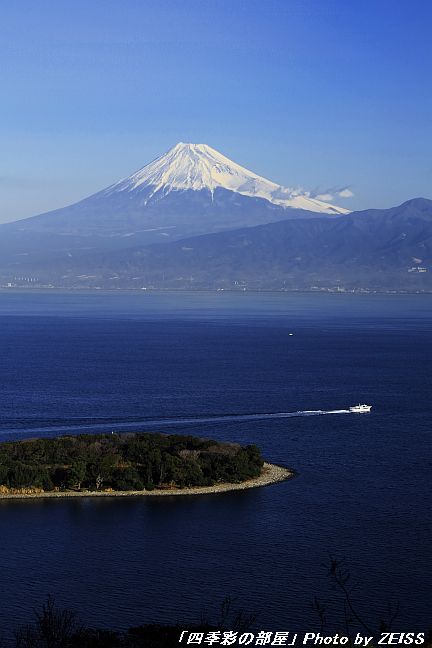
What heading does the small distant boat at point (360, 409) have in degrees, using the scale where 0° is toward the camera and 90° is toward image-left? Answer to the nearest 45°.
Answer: approximately 270°

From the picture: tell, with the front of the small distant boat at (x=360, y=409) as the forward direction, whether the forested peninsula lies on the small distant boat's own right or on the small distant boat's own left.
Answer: on the small distant boat's own right
